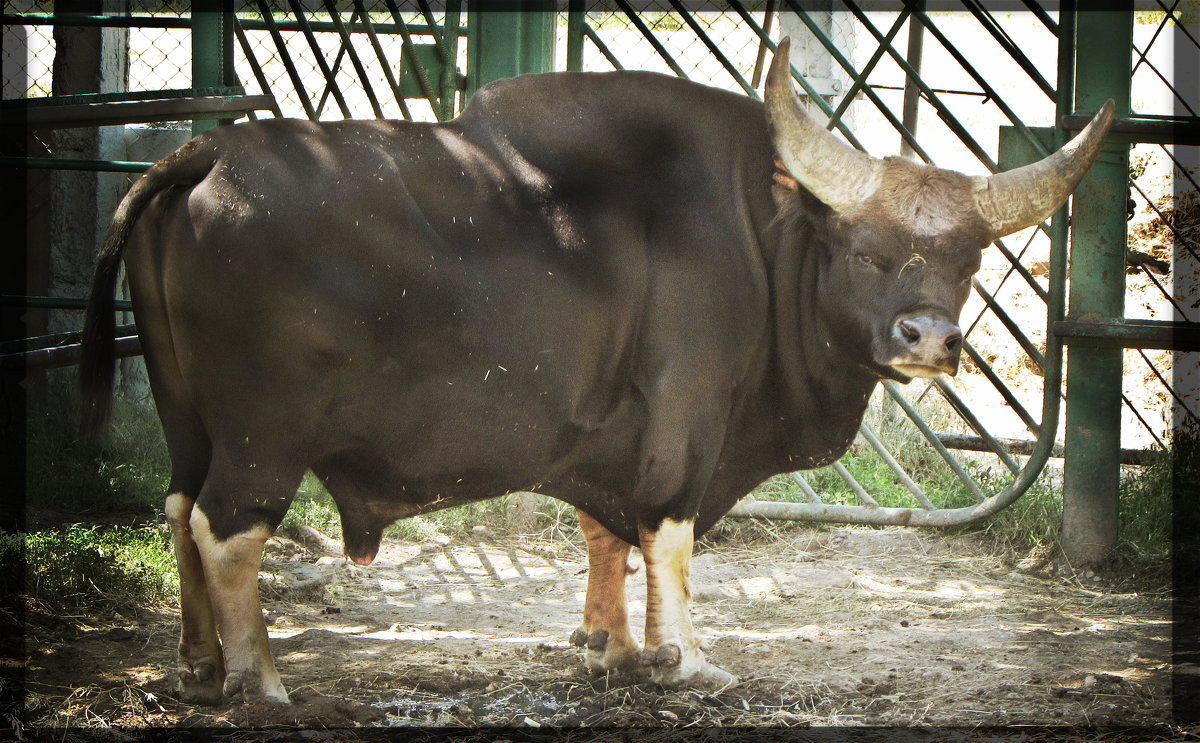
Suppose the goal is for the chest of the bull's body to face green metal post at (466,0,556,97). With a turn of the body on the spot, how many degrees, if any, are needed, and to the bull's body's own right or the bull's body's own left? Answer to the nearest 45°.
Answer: approximately 90° to the bull's body's own left

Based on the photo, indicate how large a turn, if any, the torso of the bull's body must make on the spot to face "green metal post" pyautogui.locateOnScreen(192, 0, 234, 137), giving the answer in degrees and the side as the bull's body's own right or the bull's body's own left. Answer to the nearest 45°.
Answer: approximately 135° to the bull's body's own left

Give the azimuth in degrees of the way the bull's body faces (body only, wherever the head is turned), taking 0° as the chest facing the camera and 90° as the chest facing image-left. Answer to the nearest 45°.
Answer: approximately 270°

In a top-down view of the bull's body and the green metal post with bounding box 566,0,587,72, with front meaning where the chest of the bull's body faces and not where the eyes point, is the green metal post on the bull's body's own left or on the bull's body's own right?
on the bull's body's own left

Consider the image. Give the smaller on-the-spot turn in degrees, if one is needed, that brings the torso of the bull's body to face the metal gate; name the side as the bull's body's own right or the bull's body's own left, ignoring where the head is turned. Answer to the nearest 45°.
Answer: approximately 45° to the bull's body's own left
